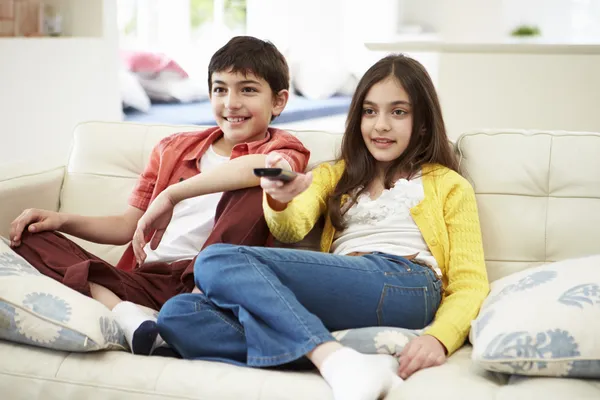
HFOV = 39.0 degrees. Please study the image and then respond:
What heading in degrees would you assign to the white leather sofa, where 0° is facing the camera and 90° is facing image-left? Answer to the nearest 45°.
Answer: approximately 0°

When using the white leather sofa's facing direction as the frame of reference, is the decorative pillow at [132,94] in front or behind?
behind

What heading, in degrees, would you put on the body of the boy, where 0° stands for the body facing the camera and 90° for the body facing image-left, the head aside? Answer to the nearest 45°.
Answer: approximately 45°

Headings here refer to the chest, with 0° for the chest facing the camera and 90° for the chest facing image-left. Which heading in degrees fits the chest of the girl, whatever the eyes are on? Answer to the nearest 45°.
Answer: approximately 45°

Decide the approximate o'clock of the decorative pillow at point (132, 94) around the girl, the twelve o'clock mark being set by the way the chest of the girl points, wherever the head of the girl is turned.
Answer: The decorative pillow is roughly at 4 o'clock from the girl.

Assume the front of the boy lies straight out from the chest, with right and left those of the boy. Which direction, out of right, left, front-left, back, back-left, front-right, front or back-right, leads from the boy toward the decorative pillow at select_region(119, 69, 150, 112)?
back-right

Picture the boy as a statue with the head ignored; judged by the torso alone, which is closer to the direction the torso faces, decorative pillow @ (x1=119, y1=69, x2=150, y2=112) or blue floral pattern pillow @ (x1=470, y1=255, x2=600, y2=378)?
the blue floral pattern pillow

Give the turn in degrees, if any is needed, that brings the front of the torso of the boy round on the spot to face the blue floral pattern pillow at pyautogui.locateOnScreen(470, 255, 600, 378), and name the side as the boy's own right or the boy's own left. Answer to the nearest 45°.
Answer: approximately 90° to the boy's own left
